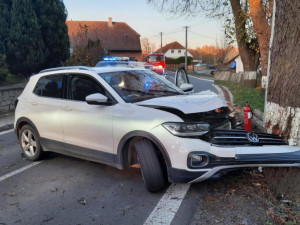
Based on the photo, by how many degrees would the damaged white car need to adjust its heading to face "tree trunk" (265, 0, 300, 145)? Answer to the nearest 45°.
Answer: approximately 45° to its left

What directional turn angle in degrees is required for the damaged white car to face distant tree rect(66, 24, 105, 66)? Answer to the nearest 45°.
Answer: approximately 135° to its left

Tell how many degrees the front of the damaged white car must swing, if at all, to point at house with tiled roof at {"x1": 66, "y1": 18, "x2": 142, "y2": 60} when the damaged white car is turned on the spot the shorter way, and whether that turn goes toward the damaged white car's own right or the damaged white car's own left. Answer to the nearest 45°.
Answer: approximately 135° to the damaged white car's own left

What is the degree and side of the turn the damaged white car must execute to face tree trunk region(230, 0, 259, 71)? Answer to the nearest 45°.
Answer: approximately 135° to its left

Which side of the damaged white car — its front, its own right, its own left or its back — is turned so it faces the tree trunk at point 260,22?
left

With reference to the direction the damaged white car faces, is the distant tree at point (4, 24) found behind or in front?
behind

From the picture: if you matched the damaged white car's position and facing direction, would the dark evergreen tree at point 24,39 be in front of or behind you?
behind

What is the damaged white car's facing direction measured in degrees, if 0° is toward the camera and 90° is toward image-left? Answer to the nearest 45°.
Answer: approximately 315°

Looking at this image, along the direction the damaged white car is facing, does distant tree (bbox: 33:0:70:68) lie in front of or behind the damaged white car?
behind

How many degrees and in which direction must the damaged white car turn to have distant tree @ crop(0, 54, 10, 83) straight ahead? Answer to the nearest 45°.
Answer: approximately 180°

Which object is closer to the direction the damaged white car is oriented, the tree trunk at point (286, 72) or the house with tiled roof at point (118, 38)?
the tree trunk
